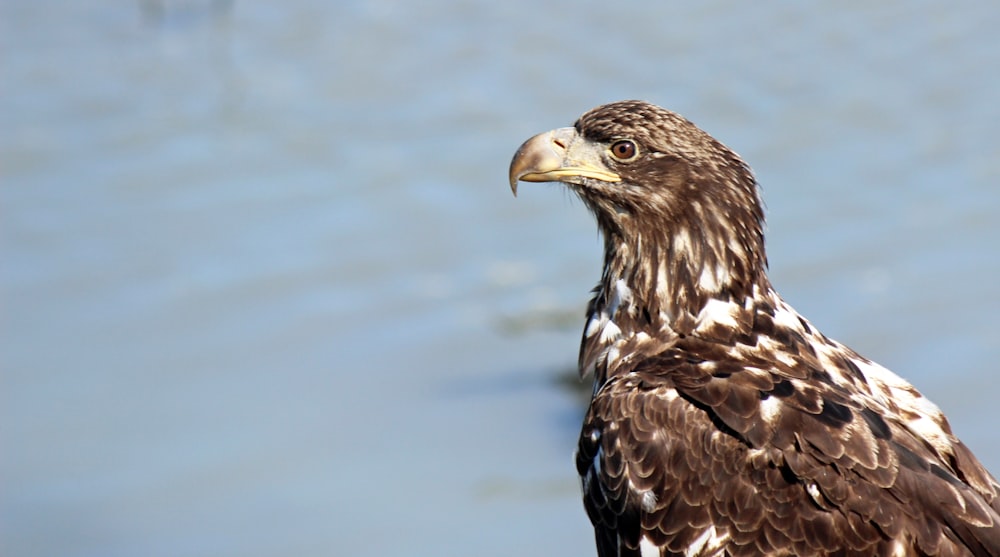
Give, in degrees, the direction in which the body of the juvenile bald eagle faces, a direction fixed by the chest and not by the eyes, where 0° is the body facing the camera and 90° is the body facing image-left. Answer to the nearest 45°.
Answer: approximately 90°
